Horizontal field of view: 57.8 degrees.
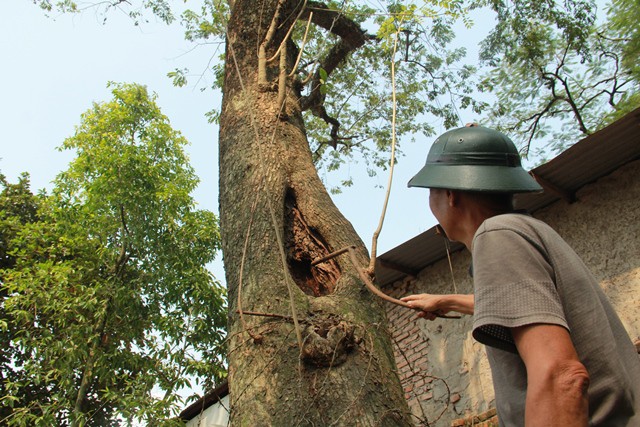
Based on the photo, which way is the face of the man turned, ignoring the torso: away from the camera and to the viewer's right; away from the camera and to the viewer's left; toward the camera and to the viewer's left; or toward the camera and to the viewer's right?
away from the camera and to the viewer's left

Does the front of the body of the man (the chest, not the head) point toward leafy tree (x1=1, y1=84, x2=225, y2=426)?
yes

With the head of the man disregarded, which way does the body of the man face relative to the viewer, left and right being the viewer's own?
facing away from the viewer and to the left of the viewer

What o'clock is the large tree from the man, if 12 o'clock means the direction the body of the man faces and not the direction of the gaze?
The large tree is roughly at 12 o'clock from the man.
